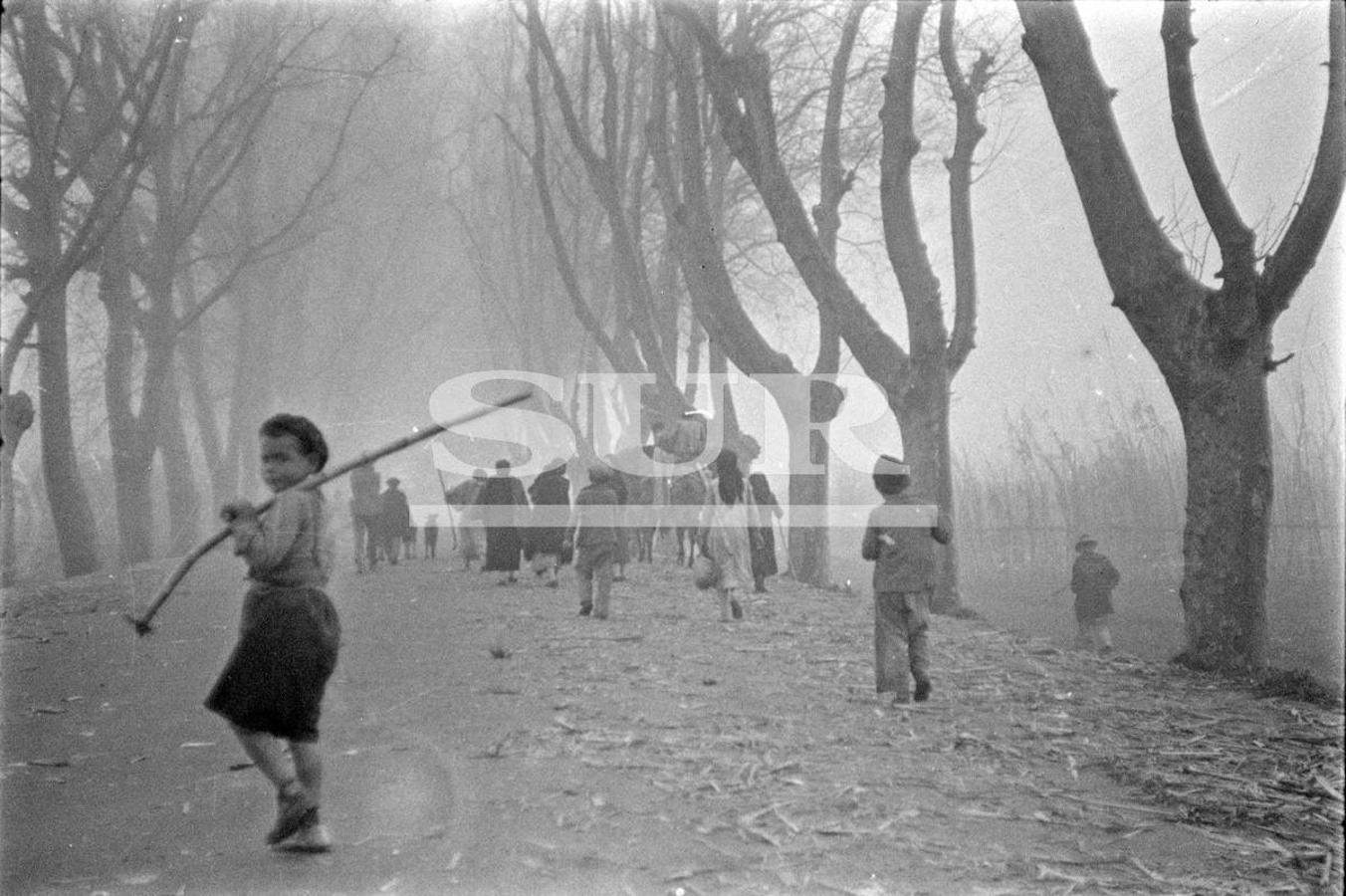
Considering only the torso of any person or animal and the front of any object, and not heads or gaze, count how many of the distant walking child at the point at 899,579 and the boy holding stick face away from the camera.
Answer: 1

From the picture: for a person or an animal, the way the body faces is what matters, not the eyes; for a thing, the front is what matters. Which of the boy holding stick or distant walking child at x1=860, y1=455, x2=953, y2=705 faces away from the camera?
the distant walking child

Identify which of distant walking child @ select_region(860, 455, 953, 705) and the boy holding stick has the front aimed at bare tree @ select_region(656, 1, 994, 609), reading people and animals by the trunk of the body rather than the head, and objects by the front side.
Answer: the distant walking child

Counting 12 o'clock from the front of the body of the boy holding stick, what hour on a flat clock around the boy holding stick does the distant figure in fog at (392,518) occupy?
The distant figure in fog is roughly at 3 o'clock from the boy holding stick.

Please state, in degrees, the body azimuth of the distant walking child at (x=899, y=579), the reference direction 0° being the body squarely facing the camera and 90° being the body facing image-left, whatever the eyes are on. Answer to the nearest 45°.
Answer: approximately 180°

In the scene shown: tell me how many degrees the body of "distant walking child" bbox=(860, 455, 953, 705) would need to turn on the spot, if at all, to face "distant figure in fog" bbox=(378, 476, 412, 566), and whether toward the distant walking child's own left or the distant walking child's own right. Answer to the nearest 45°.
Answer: approximately 45° to the distant walking child's own left

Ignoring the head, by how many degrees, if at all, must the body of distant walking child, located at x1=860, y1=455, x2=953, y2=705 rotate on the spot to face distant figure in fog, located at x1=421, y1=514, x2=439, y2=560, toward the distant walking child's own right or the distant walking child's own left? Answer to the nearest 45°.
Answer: approximately 45° to the distant walking child's own left

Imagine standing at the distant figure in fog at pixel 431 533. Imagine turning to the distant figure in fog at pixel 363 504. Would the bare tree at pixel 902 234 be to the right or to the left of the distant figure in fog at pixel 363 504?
left

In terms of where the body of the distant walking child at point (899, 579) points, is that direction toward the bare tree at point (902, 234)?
yes

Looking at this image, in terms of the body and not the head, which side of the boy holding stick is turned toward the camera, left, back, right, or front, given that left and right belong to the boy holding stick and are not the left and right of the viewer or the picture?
left
